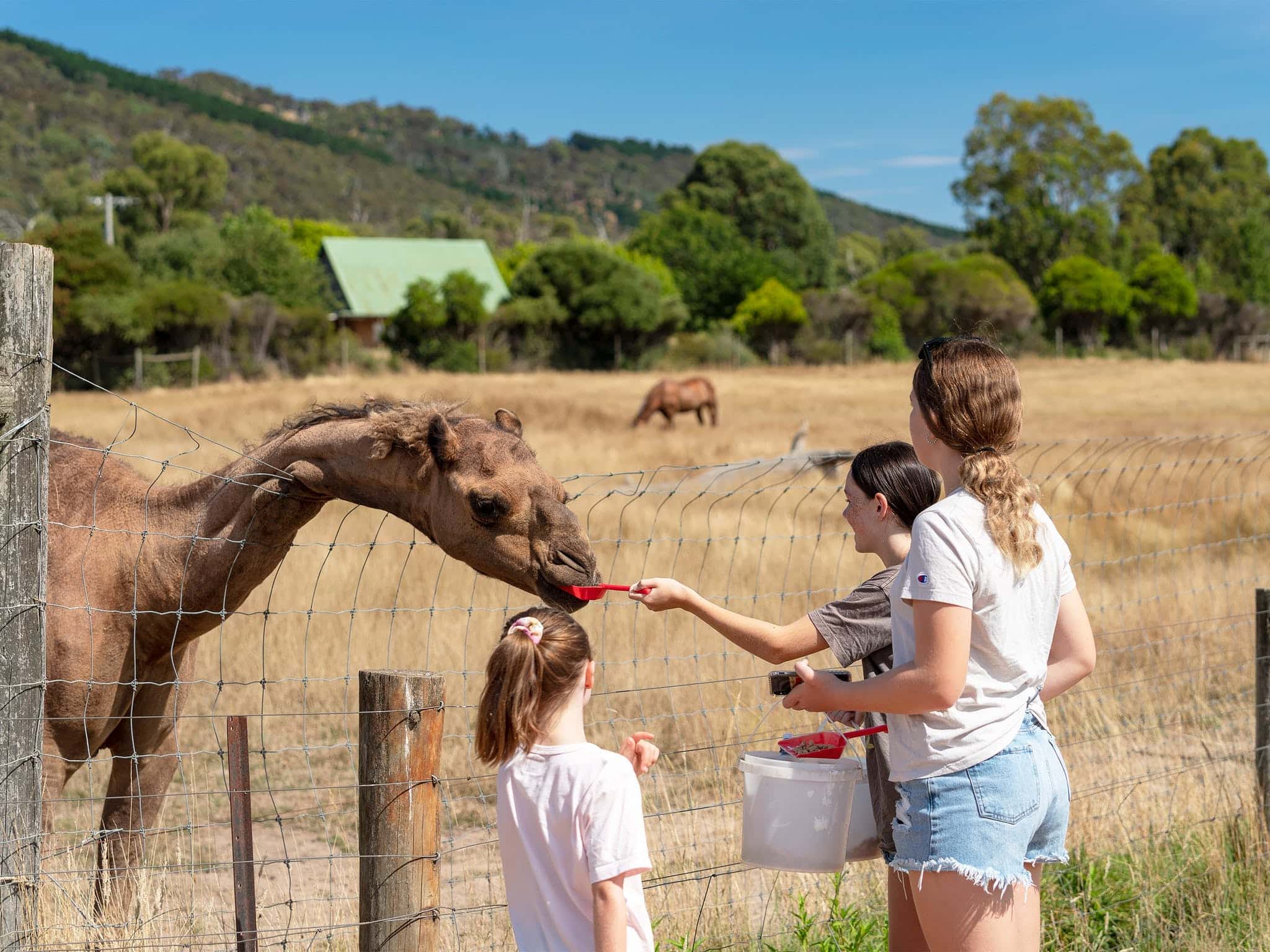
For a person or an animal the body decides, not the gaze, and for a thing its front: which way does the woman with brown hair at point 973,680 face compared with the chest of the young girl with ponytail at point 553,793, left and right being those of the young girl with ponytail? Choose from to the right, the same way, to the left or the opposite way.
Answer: to the left

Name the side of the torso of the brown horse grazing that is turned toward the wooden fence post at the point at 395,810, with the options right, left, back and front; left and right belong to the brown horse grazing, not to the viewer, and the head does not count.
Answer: left

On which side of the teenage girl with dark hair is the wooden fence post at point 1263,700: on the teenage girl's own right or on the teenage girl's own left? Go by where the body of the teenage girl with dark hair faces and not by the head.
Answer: on the teenage girl's own right

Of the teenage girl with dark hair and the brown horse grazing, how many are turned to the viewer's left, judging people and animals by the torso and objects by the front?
2

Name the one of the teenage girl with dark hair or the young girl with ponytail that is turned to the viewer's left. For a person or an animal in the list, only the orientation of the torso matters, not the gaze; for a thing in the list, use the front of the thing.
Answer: the teenage girl with dark hair

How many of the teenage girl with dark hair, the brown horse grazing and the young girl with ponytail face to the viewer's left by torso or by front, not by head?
2

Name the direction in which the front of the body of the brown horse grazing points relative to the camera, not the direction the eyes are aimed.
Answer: to the viewer's left

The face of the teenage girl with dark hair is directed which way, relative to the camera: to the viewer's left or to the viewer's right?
to the viewer's left

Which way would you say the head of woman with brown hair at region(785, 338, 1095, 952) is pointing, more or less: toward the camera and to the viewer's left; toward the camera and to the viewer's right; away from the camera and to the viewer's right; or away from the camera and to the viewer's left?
away from the camera and to the viewer's left

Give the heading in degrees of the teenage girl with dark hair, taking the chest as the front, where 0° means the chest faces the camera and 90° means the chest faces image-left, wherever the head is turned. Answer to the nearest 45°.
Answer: approximately 90°

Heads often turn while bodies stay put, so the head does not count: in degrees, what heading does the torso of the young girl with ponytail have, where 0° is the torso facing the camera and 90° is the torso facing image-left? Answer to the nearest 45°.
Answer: approximately 225°

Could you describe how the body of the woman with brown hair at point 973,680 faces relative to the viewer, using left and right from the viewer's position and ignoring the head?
facing away from the viewer and to the left of the viewer

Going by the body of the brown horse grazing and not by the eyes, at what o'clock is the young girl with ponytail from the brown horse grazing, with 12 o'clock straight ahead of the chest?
The young girl with ponytail is roughly at 9 o'clock from the brown horse grazing.

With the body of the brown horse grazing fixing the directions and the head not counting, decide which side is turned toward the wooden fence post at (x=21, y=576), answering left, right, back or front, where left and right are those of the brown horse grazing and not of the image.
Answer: left
